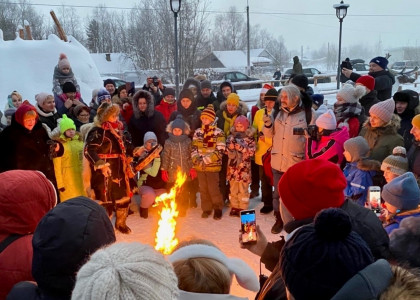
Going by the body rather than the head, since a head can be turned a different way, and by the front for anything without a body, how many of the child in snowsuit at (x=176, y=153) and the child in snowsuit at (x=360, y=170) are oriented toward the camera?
1

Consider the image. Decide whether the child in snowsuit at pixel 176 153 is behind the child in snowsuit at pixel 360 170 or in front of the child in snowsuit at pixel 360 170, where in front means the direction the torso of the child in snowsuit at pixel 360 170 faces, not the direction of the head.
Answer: in front

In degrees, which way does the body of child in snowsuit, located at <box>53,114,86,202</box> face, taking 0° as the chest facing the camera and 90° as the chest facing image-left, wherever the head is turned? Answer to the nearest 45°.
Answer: approximately 315°

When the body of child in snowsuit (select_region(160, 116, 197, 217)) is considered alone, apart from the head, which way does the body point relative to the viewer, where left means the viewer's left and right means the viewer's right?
facing the viewer

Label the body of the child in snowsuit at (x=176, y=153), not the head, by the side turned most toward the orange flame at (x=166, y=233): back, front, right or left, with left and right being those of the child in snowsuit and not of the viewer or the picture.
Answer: front

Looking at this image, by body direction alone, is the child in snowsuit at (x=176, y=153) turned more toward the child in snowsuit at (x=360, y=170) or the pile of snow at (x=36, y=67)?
the child in snowsuit

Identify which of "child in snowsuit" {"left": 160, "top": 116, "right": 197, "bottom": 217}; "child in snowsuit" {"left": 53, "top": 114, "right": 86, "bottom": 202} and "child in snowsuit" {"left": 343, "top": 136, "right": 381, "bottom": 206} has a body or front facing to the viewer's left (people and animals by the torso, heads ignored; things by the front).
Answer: "child in snowsuit" {"left": 343, "top": 136, "right": 381, "bottom": 206}

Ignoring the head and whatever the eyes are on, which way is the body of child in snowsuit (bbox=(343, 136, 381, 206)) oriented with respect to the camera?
to the viewer's left

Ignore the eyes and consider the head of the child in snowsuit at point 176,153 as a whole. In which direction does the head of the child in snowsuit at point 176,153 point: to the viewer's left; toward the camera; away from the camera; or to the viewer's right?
toward the camera

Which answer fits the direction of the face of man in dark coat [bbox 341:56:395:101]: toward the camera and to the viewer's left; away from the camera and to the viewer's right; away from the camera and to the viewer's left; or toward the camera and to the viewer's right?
toward the camera and to the viewer's left
